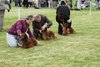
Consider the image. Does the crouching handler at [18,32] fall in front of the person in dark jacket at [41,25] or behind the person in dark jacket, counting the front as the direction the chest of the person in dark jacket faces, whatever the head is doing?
in front
